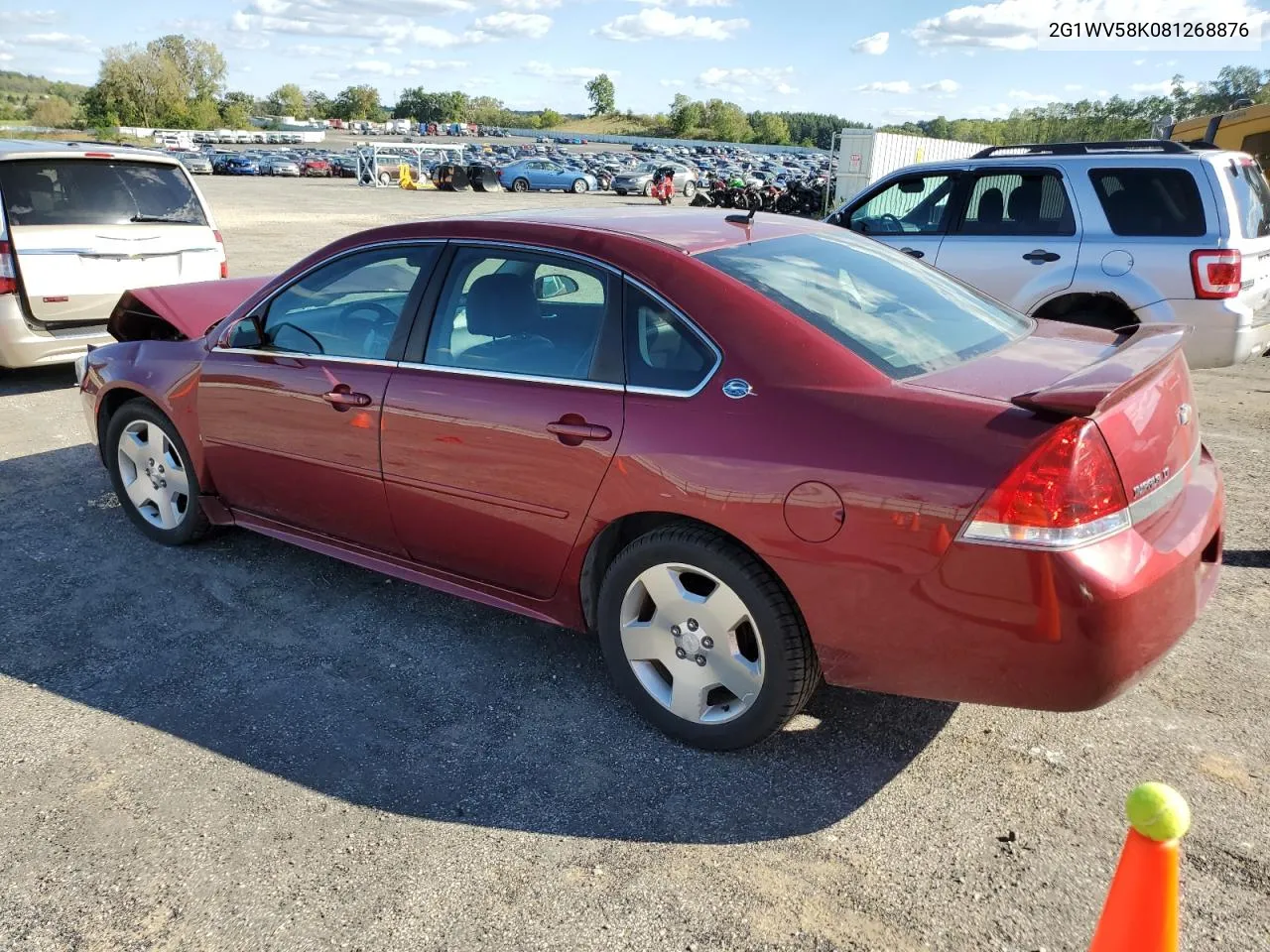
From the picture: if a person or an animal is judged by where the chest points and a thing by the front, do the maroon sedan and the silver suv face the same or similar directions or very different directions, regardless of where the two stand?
same or similar directions

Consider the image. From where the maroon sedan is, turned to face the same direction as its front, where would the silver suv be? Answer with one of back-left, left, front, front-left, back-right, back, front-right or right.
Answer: right

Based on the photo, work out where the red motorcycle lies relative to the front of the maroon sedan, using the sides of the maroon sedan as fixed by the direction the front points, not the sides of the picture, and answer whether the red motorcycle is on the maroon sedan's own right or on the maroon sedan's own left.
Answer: on the maroon sedan's own right

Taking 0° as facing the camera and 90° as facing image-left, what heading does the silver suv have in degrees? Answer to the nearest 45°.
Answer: approximately 135°

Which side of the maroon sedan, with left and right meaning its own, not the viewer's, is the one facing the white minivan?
front

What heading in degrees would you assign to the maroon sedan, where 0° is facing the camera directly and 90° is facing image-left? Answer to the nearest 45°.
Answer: approximately 135°

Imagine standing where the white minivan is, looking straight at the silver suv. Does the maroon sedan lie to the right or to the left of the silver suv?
right

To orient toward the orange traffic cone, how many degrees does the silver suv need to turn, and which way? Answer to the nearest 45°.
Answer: approximately 135° to its left

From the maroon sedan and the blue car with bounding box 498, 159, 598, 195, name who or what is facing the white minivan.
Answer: the maroon sedan

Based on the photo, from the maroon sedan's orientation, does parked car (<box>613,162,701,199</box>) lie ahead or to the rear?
ahead
